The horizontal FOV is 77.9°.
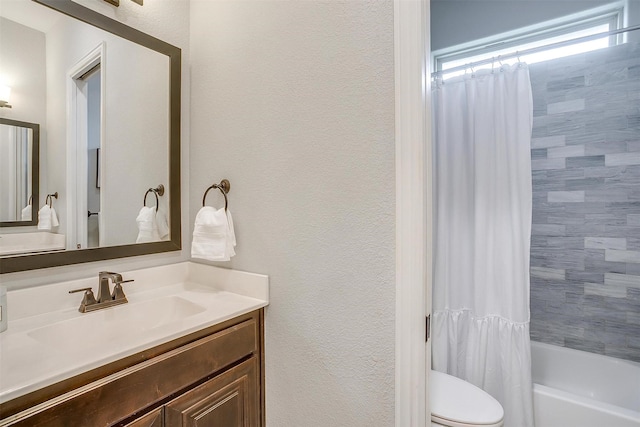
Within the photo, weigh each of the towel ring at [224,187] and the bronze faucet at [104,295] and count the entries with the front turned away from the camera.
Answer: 0

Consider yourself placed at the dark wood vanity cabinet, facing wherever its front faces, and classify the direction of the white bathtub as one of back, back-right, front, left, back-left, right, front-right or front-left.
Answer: front-left

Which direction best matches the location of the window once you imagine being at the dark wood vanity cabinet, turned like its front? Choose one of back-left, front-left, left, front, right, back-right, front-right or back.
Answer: front-left

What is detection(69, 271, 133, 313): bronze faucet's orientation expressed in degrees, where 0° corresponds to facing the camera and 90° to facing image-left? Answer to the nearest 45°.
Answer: approximately 315°

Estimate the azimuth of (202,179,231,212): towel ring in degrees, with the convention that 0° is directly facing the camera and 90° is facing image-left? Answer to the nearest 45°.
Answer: approximately 45°

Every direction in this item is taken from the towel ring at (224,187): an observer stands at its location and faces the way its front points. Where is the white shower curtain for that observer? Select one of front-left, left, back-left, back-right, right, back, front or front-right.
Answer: back-left

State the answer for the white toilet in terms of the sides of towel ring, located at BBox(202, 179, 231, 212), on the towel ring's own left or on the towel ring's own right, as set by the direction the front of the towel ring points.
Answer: on the towel ring's own left

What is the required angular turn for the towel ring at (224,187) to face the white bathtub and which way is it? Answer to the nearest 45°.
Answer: approximately 135° to its left

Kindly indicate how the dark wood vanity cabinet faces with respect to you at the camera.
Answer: facing the viewer and to the right of the viewer
